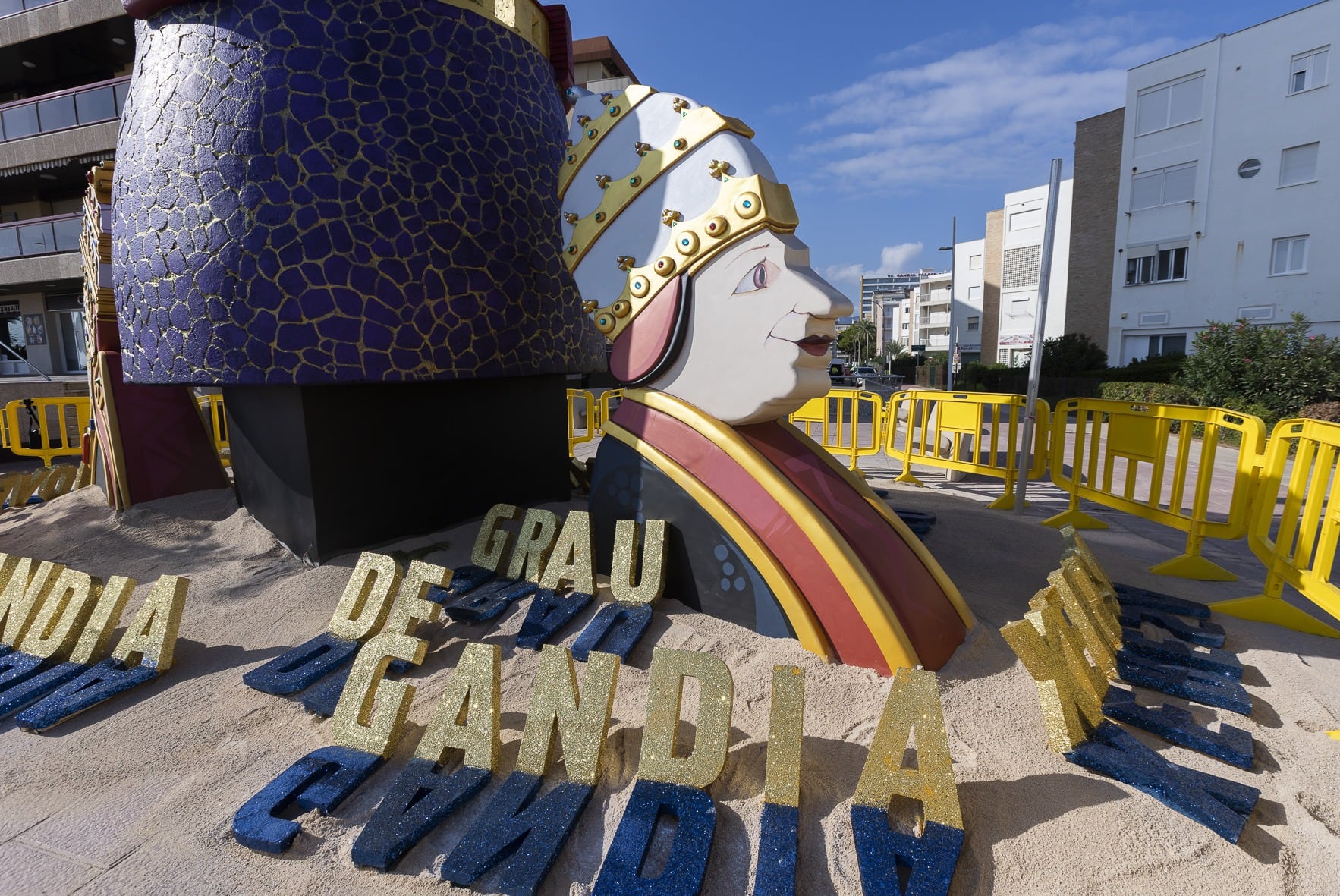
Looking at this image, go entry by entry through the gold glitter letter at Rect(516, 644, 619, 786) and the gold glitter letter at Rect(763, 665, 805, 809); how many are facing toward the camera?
2

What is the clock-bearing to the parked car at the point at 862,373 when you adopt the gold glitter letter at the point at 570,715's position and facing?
The parked car is roughly at 7 o'clock from the gold glitter letter.

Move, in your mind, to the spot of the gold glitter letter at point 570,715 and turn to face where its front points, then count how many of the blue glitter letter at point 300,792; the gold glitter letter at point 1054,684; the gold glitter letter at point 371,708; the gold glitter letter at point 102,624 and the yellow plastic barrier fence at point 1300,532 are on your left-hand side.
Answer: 2

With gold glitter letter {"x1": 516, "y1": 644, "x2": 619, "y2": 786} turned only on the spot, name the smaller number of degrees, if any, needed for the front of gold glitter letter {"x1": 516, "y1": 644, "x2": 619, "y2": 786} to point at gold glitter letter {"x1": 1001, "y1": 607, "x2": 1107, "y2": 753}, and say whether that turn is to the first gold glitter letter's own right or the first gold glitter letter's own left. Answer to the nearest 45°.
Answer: approximately 90° to the first gold glitter letter's own left

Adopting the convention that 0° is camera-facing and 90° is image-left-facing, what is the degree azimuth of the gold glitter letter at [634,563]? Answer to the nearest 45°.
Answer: approximately 0°

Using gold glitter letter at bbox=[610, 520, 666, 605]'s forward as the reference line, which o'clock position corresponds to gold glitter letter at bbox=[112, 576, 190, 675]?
gold glitter letter at bbox=[112, 576, 190, 675] is roughly at 3 o'clock from gold glitter letter at bbox=[610, 520, 666, 605].

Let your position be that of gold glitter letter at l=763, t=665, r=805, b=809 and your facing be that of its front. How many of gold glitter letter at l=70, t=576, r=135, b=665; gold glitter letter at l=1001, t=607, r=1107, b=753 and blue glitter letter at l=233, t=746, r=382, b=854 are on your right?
2

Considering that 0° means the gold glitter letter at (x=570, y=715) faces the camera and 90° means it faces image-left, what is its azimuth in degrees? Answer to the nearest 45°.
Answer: approximately 0°

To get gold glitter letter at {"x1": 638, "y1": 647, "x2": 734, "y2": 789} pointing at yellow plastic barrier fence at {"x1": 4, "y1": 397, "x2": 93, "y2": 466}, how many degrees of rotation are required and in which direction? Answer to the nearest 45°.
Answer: approximately 135° to its right
